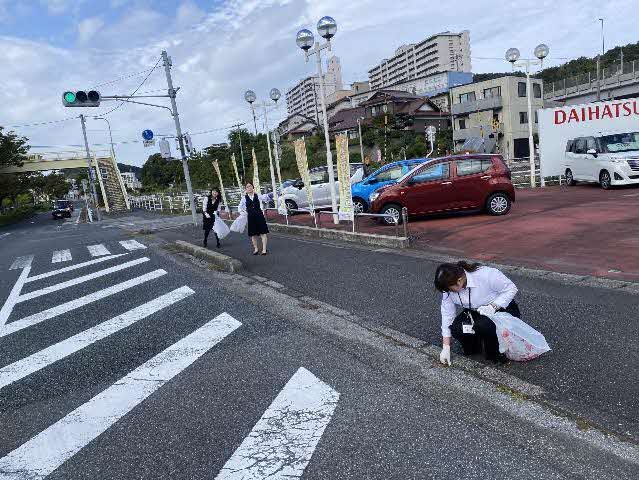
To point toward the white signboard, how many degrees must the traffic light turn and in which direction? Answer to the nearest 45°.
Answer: approximately 90° to its left

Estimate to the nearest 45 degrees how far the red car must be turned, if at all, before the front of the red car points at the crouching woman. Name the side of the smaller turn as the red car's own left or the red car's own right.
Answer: approximately 90° to the red car's own left

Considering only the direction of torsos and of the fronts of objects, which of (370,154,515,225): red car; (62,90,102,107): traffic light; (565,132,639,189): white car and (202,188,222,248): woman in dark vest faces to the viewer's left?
the red car

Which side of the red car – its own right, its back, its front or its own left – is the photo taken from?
left

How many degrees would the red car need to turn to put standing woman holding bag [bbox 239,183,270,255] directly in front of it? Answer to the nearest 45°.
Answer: approximately 45° to its left

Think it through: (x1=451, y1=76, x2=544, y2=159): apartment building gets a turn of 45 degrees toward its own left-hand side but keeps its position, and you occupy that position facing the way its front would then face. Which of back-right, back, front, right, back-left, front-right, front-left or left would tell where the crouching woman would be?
front

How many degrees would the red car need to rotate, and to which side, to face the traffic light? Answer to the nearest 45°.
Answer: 0° — it already faces it

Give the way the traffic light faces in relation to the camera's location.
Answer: facing the viewer

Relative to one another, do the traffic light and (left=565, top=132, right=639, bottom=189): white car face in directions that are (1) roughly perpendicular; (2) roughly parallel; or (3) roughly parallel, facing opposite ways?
roughly parallel

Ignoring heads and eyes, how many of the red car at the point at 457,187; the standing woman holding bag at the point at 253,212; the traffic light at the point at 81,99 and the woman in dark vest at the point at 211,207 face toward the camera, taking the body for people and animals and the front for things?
3

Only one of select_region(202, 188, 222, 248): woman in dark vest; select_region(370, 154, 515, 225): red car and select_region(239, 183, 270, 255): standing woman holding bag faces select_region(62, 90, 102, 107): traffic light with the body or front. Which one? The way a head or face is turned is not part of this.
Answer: the red car

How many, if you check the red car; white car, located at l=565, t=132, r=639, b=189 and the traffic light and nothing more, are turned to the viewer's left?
1

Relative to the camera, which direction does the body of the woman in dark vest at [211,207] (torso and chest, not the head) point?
toward the camera

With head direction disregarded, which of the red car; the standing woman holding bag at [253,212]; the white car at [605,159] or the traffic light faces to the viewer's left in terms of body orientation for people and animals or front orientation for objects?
the red car

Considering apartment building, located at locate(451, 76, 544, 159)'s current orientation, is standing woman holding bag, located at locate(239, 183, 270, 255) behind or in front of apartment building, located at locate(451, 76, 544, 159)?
in front

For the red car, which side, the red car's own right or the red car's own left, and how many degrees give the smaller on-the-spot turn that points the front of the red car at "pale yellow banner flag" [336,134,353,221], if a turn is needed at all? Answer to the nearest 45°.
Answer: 0° — it already faces it

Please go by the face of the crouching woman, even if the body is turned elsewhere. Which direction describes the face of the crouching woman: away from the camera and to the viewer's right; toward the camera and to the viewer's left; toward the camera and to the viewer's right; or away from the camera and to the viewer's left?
toward the camera and to the viewer's left

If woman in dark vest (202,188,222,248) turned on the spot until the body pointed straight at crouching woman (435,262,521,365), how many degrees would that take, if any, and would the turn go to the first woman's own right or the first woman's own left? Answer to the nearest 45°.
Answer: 0° — they already face them

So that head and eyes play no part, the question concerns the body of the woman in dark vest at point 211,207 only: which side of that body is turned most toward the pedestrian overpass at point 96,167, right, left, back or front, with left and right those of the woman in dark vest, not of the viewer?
back

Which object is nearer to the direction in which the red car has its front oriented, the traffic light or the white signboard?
the traffic light

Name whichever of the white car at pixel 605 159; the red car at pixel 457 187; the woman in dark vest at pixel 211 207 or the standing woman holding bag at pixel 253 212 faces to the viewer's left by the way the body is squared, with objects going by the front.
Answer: the red car

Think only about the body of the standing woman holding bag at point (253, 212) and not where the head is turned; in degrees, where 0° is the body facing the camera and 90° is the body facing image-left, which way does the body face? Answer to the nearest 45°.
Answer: approximately 0°
